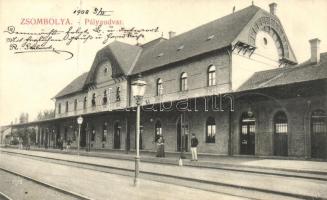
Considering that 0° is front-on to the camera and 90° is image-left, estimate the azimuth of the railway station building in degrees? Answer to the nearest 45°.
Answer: approximately 45°

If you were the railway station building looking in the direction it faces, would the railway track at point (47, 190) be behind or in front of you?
in front
